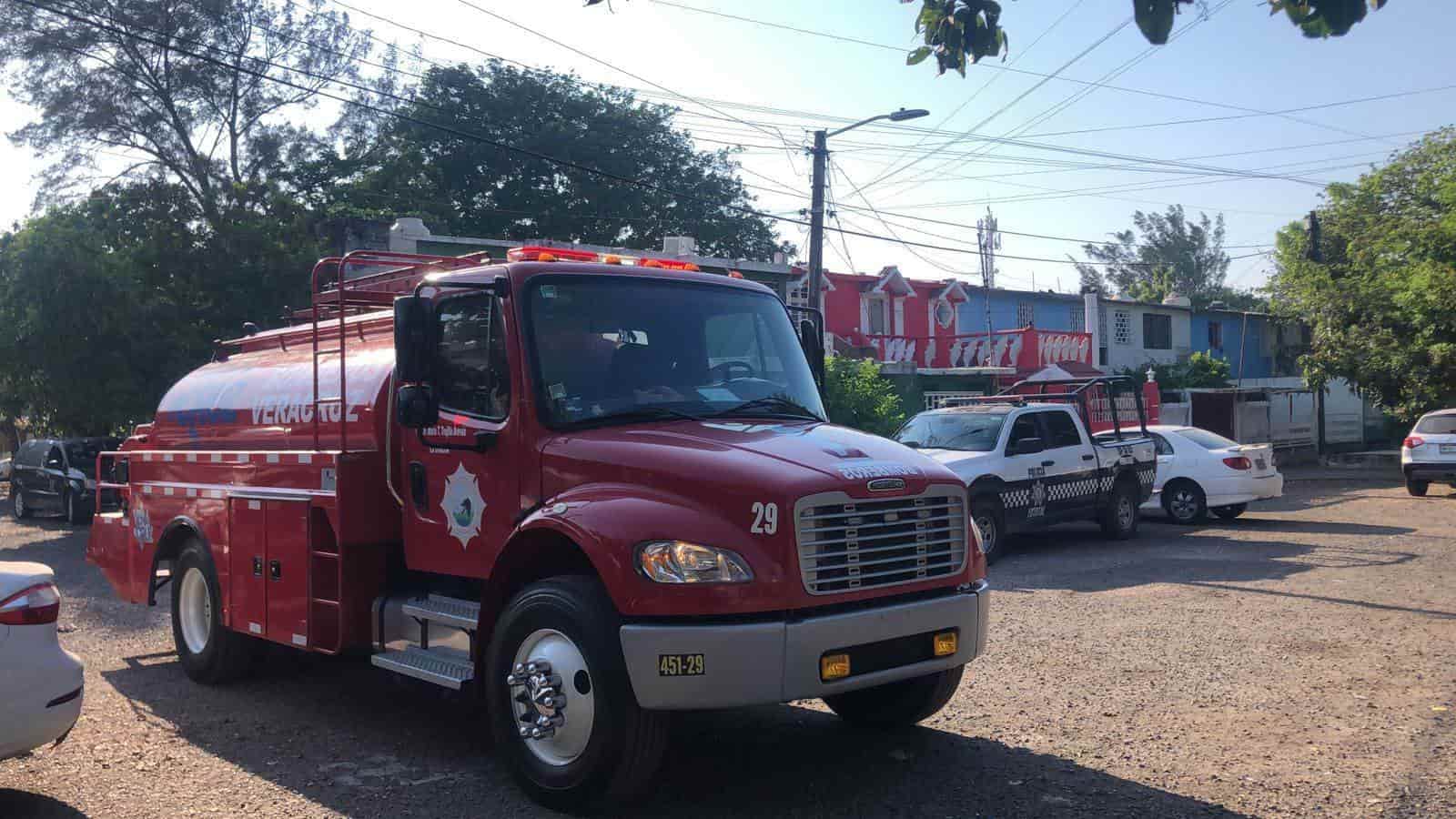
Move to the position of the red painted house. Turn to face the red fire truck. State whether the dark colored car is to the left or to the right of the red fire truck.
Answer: right

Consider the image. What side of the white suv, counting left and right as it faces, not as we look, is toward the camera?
back

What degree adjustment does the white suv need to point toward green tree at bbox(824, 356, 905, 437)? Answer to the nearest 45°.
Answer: approximately 135° to its left

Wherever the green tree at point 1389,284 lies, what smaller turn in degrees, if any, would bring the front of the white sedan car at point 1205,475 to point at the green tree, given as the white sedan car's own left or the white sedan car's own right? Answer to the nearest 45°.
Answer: approximately 45° to the white sedan car's own right

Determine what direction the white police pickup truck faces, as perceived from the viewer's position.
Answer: facing the viewer and to the left of the viewer

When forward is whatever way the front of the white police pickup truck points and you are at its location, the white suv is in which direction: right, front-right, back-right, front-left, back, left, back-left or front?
back

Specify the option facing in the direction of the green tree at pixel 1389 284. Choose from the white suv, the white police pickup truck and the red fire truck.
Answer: the white suv

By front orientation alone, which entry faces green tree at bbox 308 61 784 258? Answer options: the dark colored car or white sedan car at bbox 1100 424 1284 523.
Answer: the white sedan car

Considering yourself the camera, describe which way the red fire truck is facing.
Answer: facing the viewer and to the right of the viewer

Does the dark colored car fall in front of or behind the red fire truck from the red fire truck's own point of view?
behind

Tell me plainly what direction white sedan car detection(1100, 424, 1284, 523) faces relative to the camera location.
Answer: facing away from the viewer and to the left of the viewer

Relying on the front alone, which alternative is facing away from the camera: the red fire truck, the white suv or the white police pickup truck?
the white suv

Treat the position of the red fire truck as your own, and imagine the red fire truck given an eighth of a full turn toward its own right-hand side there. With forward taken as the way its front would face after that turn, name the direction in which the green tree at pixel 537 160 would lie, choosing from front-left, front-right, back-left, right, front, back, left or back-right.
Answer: back

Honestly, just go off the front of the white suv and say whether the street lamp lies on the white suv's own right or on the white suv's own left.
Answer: on the white suv's own left

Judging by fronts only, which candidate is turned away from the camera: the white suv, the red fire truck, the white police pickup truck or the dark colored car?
the white suv
